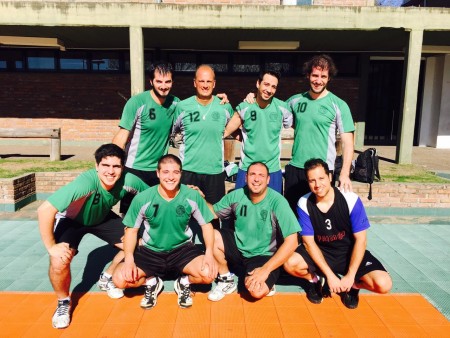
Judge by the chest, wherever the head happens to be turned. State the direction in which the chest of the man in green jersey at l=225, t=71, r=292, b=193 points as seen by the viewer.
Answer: toward the camera

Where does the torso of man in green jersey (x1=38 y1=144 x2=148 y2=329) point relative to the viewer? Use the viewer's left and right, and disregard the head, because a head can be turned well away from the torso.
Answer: facing the viewer and to the right of the viewer

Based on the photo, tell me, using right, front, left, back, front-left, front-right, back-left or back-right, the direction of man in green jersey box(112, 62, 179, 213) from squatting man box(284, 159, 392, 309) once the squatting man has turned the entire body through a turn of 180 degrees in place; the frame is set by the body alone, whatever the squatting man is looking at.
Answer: left

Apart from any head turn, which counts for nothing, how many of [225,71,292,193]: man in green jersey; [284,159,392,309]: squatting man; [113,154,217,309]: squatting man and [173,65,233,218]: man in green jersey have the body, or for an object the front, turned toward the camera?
4

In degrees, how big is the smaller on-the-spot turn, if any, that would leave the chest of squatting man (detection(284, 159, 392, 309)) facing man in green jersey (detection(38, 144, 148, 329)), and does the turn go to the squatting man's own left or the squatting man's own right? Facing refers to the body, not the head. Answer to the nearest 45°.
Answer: approximately 90° to the squatting man's own right

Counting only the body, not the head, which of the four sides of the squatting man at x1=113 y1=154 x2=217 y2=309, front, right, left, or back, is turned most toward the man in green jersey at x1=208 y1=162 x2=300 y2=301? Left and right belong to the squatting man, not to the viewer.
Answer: left

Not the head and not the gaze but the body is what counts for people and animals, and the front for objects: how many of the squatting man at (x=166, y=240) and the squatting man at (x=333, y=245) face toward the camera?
2

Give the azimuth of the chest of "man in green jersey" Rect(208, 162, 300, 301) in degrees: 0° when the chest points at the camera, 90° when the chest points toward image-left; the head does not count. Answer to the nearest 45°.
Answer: approximately 0°

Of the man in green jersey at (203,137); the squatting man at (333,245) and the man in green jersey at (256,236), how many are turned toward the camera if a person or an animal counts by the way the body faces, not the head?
3

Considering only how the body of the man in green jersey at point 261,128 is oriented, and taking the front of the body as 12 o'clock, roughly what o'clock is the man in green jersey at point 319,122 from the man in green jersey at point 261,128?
the man in green jersey at point 319,122 is roughly at 9 o'clock from the man in green jersey at point 261,128.

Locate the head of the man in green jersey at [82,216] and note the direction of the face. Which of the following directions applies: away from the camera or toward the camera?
toward the camera

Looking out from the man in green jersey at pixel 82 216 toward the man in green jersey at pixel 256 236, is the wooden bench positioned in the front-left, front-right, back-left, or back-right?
back-left

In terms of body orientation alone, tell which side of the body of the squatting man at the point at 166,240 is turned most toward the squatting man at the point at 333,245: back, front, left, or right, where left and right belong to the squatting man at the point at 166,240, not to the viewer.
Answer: left

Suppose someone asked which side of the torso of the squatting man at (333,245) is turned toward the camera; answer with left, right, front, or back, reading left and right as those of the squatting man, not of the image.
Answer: front

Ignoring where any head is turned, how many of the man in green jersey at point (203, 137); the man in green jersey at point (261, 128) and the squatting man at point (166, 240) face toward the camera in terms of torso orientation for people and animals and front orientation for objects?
3
